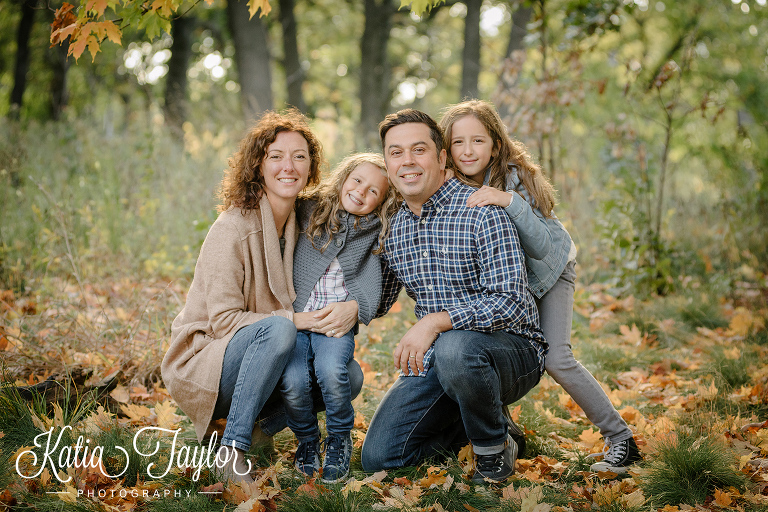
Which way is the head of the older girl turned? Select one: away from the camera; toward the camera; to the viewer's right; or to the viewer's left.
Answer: toward the camera

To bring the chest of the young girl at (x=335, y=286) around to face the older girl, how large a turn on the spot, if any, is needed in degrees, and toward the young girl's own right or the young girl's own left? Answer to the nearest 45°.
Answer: approximately 90° to the young girl's own left

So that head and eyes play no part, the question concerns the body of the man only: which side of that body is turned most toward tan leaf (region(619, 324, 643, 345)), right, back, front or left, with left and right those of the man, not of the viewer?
back

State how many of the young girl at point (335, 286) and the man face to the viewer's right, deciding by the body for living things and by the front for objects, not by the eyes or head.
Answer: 0

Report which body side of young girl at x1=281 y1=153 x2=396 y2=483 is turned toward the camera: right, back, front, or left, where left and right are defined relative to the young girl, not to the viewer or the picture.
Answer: front

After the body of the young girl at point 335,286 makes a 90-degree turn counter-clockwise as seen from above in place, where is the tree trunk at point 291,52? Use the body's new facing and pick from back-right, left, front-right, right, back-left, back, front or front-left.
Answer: left

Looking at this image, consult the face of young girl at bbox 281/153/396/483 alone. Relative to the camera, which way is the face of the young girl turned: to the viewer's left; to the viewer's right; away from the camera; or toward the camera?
toward the camera

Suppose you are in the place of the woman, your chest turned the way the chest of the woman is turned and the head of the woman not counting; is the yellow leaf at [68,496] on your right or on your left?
on your right

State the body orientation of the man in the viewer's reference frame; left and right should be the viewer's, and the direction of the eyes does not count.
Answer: facing the viewer and to the left of the viewer

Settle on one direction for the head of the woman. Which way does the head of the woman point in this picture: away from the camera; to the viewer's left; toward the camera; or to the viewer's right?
toward the camera

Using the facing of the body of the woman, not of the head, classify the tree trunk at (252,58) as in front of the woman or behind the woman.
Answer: behind

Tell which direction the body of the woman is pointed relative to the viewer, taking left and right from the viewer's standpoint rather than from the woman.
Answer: facing the viewer and to the right of the viewer

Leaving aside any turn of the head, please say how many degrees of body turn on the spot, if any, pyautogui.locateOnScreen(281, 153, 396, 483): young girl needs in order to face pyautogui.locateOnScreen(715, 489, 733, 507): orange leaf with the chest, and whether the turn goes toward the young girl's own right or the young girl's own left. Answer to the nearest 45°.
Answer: approximately 45° to the young girl's own left

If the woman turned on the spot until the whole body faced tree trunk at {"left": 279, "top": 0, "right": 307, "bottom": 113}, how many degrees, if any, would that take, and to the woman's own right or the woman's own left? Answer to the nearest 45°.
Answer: approximately 135° to the woman's own left

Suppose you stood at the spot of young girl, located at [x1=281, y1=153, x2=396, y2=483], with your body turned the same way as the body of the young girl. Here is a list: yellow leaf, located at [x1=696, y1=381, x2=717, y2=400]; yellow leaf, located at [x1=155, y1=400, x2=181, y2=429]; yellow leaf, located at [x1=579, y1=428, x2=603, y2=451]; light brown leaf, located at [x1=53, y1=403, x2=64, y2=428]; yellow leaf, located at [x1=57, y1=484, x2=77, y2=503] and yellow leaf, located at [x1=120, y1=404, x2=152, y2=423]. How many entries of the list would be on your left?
2

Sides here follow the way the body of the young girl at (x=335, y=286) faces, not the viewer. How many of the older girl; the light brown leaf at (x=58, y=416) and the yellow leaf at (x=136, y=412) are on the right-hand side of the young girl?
2
